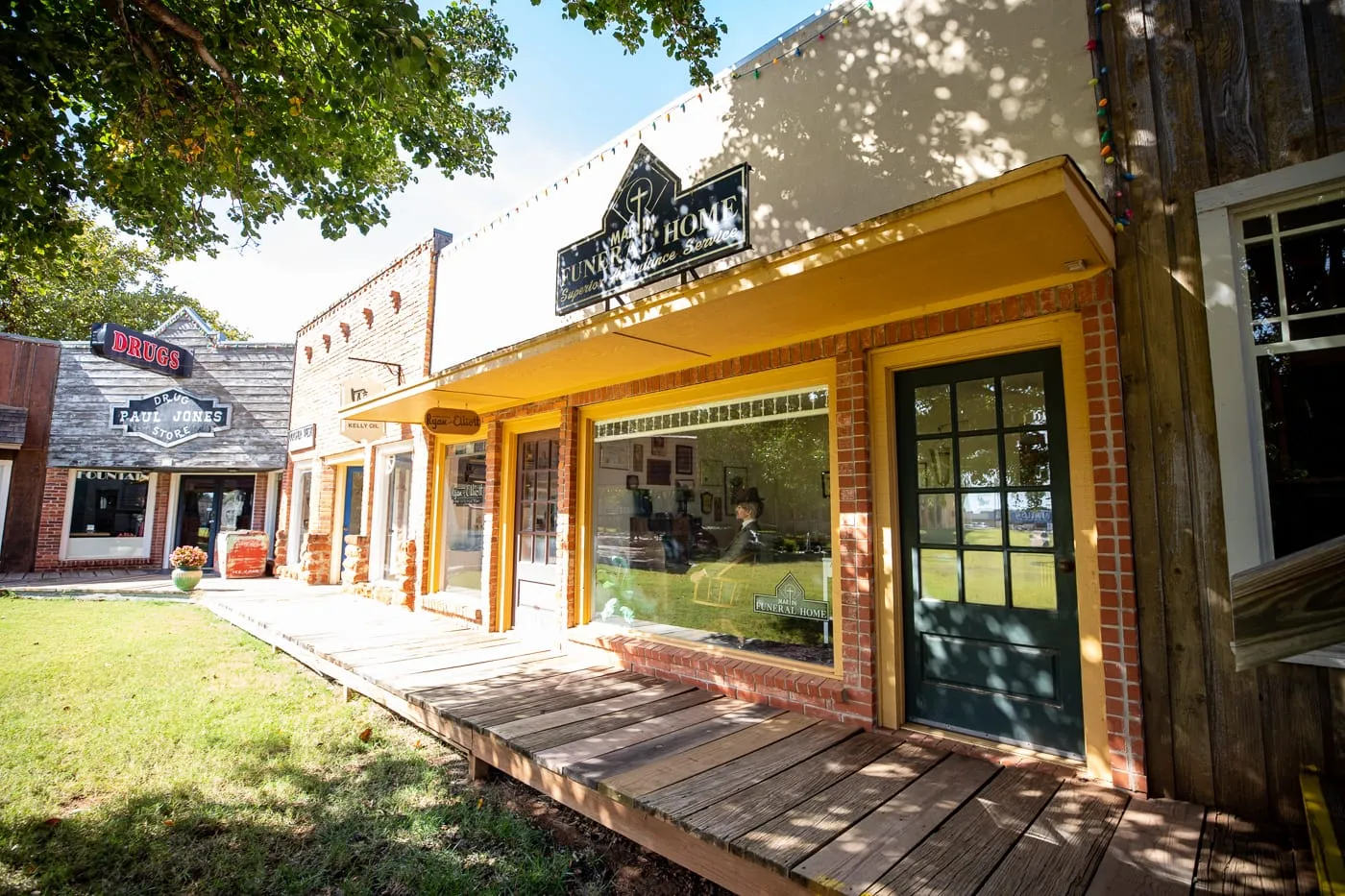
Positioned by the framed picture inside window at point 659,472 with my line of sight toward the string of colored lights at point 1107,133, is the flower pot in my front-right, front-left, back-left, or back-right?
back-right

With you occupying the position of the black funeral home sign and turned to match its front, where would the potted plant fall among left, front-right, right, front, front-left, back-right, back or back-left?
right

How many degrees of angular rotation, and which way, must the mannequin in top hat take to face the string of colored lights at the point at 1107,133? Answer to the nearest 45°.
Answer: approximately 135° to its left

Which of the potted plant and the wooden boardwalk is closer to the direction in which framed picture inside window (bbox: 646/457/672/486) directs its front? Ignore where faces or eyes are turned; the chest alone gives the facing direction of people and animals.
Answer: the wooden boardwalk

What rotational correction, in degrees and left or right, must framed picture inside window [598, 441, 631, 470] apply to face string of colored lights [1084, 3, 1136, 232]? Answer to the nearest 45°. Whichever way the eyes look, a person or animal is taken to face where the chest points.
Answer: approximately 45° to its left

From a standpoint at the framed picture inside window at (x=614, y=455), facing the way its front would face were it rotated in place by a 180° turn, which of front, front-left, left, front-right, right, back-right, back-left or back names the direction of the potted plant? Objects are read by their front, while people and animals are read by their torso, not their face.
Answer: front-left

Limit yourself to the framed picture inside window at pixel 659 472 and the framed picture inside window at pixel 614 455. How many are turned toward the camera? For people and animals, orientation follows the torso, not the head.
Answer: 2

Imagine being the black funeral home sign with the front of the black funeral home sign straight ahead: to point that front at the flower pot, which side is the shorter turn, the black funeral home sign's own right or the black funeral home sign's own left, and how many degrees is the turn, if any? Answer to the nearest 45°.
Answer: approximately 90° to the black funeral home sign's own right

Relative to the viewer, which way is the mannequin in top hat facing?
to the viewer's left

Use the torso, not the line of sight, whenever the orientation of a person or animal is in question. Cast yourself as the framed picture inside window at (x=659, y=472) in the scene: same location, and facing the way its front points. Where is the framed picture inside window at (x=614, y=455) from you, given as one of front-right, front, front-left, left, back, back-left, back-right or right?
back-right

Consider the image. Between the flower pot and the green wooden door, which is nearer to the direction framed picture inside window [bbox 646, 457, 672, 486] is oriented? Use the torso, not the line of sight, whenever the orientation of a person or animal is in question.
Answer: the green wooden door
